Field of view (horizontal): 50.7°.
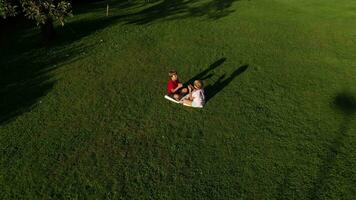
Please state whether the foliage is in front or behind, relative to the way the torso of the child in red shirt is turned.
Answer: behind

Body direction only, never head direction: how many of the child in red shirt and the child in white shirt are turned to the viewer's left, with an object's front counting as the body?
1

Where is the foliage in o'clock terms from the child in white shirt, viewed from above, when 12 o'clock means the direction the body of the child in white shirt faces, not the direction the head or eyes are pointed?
The foliage is roughly at 1 o'clock from the child in white shirt.

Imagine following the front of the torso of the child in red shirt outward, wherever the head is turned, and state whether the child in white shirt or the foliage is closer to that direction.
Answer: the child in white shirt

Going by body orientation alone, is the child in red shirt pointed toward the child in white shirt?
yes

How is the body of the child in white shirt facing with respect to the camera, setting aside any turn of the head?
to the viewer's left
